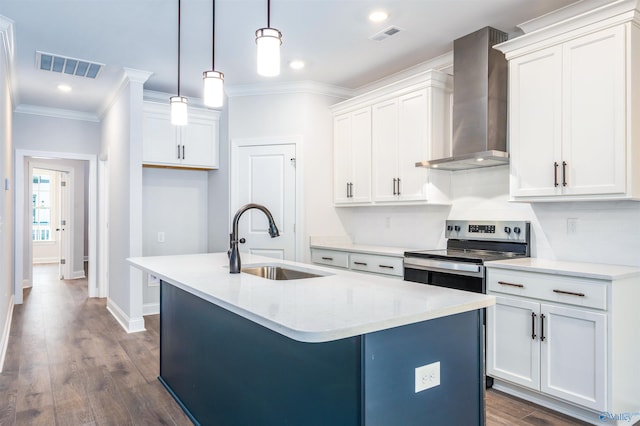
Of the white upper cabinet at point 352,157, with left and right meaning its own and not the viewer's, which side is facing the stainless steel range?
left

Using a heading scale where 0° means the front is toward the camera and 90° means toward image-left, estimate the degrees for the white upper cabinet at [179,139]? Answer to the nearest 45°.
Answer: approximately 0°

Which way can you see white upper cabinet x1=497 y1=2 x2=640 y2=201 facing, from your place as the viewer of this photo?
facing the viewer and to the left of the viewer

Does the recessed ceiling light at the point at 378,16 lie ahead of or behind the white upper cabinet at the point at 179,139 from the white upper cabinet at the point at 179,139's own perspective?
ahead

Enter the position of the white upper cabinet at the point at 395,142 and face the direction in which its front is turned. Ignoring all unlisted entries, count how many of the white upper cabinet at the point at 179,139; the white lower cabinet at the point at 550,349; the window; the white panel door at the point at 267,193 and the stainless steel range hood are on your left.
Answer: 2

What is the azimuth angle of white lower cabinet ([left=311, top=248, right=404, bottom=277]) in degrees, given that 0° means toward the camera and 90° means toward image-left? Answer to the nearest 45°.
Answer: approximately 45°

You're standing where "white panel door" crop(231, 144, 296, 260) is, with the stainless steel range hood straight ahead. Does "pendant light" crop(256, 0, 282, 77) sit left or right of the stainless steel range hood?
right

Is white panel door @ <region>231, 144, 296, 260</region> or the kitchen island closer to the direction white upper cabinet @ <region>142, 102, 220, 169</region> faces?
the kitchen island

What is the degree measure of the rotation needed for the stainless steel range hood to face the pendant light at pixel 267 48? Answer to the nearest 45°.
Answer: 0° — it already faces it

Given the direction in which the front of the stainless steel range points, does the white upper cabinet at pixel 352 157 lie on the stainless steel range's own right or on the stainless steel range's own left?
on the stainless steel range's own right

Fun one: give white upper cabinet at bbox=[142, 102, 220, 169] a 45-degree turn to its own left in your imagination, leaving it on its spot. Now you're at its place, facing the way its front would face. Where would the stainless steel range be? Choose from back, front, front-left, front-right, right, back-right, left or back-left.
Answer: front

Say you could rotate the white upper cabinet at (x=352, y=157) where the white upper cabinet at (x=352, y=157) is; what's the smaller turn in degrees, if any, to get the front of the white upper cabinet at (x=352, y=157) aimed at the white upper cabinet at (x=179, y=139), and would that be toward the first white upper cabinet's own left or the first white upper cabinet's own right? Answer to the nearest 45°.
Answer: approximately 45° to the first white upper cabinet's own right
